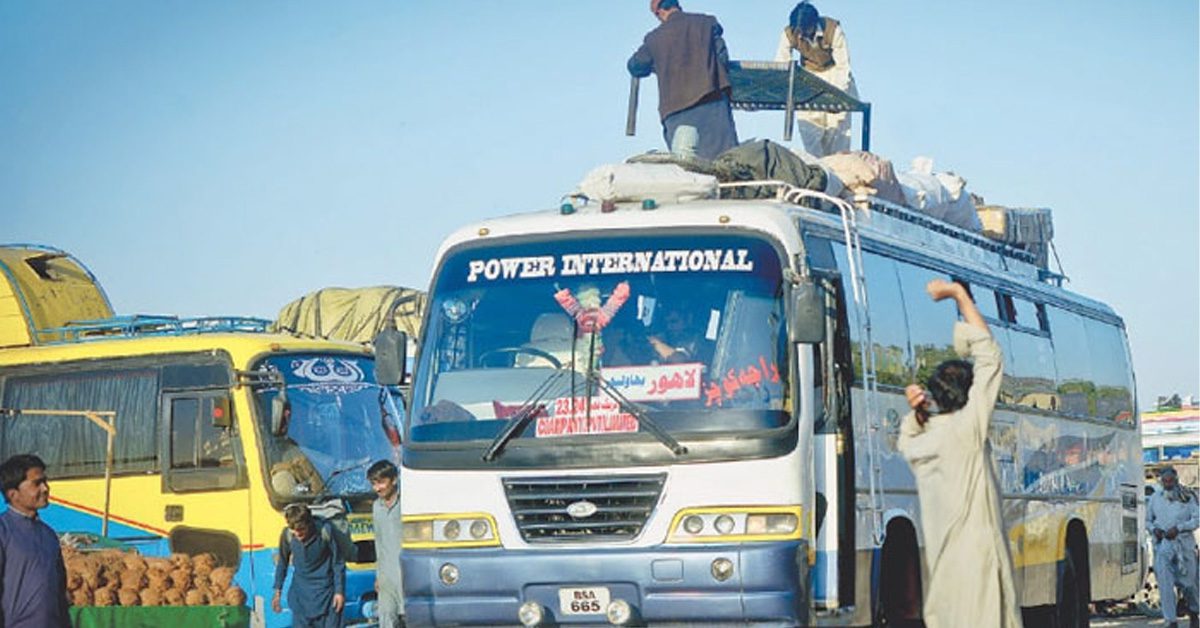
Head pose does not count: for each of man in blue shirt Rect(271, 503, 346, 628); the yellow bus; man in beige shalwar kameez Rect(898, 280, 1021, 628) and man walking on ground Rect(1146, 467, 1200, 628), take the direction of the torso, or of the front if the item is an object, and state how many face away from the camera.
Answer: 1

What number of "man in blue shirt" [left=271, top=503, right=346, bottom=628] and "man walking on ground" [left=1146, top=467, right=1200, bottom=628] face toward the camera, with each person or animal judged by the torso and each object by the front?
2

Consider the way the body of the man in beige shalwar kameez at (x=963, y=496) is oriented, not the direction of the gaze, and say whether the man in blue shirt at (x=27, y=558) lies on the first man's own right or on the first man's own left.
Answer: on the first man's own left

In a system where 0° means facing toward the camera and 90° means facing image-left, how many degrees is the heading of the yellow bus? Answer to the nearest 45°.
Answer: approximately 315°

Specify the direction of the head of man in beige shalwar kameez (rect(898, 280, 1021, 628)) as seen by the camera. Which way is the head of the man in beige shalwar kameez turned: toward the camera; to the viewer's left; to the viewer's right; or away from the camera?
away from the camera

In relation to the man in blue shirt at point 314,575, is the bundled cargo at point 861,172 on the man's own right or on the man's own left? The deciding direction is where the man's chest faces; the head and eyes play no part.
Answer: on the man's own left

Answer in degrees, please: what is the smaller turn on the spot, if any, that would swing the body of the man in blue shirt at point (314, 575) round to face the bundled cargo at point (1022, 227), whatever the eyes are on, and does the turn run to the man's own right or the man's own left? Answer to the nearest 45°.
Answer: approximately 90° to the man's own left

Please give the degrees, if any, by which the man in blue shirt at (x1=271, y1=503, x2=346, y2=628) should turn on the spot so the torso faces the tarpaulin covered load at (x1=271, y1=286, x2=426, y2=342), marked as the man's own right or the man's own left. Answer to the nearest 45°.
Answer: approximately 180°

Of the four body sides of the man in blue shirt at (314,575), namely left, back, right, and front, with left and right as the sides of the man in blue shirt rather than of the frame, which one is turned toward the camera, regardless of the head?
front

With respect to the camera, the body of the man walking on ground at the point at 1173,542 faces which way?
toward the camera

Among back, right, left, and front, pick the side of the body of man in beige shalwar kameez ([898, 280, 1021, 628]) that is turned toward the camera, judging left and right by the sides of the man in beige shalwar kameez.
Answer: back

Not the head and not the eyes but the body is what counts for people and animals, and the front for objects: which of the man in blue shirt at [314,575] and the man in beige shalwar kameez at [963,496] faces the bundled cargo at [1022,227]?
the man in beige shalwar kameez
